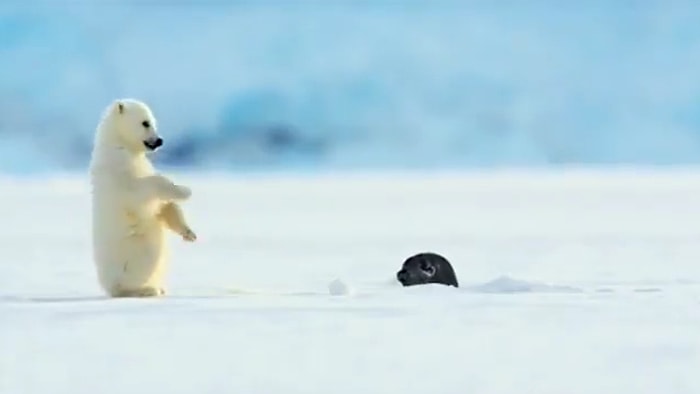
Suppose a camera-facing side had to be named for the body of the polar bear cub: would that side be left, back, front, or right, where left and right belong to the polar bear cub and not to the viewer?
right

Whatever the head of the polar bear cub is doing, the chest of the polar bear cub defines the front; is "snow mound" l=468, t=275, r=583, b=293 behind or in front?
in front
